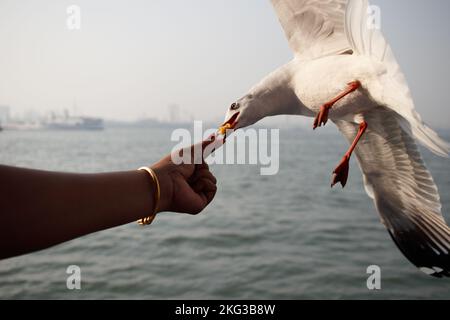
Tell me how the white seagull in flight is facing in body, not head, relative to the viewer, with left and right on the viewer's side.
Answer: facing to the left of the viewer
